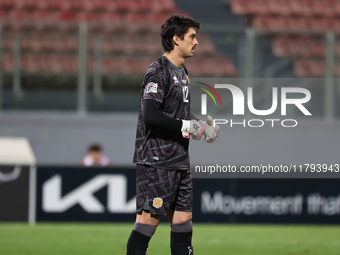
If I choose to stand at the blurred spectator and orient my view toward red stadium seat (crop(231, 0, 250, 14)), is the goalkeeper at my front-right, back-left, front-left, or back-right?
back-right

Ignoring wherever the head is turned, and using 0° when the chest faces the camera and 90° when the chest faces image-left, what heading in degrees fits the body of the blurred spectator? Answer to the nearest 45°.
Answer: approximately 0°

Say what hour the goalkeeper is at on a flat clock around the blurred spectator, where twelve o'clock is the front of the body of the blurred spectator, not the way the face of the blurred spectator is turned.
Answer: The goalkeeper is roughly at 12 o'clock from the blurred spectator.

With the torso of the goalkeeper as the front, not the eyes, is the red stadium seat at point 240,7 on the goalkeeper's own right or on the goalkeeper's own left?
on the goalkeeper's own left

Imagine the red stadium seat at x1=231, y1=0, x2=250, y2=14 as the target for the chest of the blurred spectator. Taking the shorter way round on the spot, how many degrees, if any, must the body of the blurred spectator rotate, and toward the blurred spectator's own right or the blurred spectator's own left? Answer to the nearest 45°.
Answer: approximately 135° to the blurred spectator's own left

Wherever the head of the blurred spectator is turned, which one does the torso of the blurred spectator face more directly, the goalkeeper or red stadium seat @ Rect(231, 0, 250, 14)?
the goalkeeper
